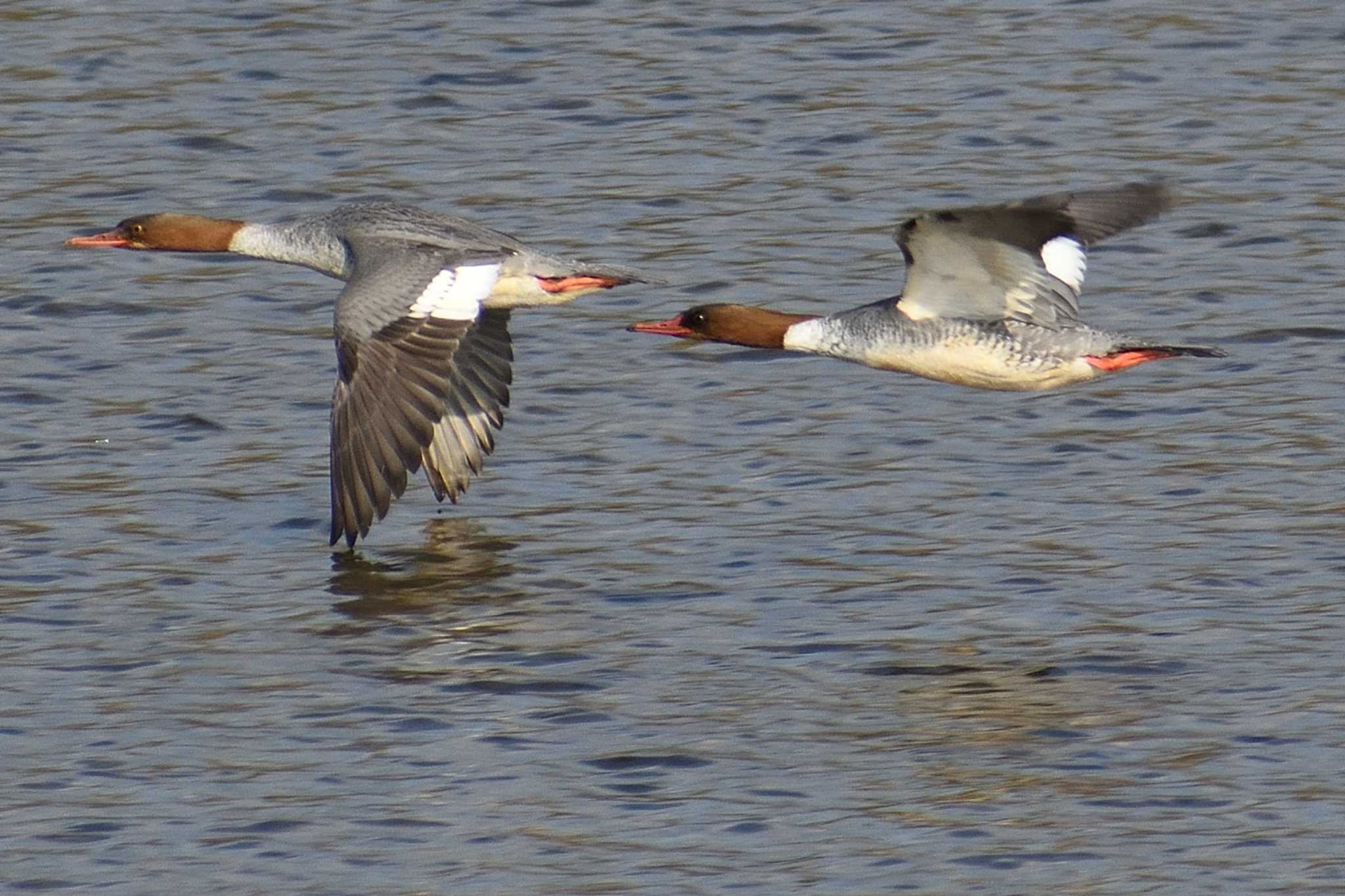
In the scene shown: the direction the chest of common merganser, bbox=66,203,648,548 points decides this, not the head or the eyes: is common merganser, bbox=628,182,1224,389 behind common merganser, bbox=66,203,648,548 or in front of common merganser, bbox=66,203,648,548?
behind

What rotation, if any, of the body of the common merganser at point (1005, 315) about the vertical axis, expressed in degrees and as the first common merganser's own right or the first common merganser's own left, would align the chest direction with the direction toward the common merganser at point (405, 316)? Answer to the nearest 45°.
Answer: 0° — it already faces it

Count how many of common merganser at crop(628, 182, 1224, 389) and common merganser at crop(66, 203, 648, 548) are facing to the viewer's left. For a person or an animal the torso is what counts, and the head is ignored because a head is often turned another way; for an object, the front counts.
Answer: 2

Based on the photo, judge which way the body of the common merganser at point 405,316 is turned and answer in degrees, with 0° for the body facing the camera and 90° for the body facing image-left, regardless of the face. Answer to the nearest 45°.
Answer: approximately 90°

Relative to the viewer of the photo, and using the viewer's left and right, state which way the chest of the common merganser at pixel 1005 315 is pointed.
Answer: facing to the left of the viewer
